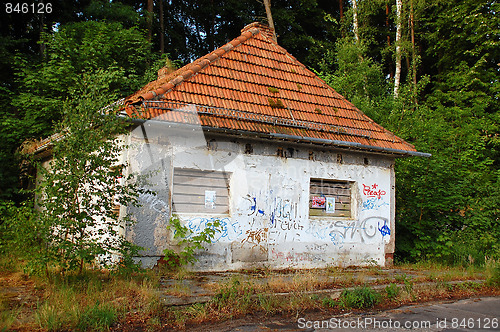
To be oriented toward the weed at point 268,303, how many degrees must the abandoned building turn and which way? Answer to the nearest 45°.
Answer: approximately 45° to its right

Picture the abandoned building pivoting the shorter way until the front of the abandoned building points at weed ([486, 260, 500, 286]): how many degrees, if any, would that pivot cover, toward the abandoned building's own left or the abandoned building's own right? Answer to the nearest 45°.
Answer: approximately 45° to the abandoned building's own left

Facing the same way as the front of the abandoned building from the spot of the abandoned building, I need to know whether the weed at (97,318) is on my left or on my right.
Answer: on my right

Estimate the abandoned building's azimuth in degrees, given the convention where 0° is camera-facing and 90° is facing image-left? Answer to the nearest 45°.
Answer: approximately 315°
